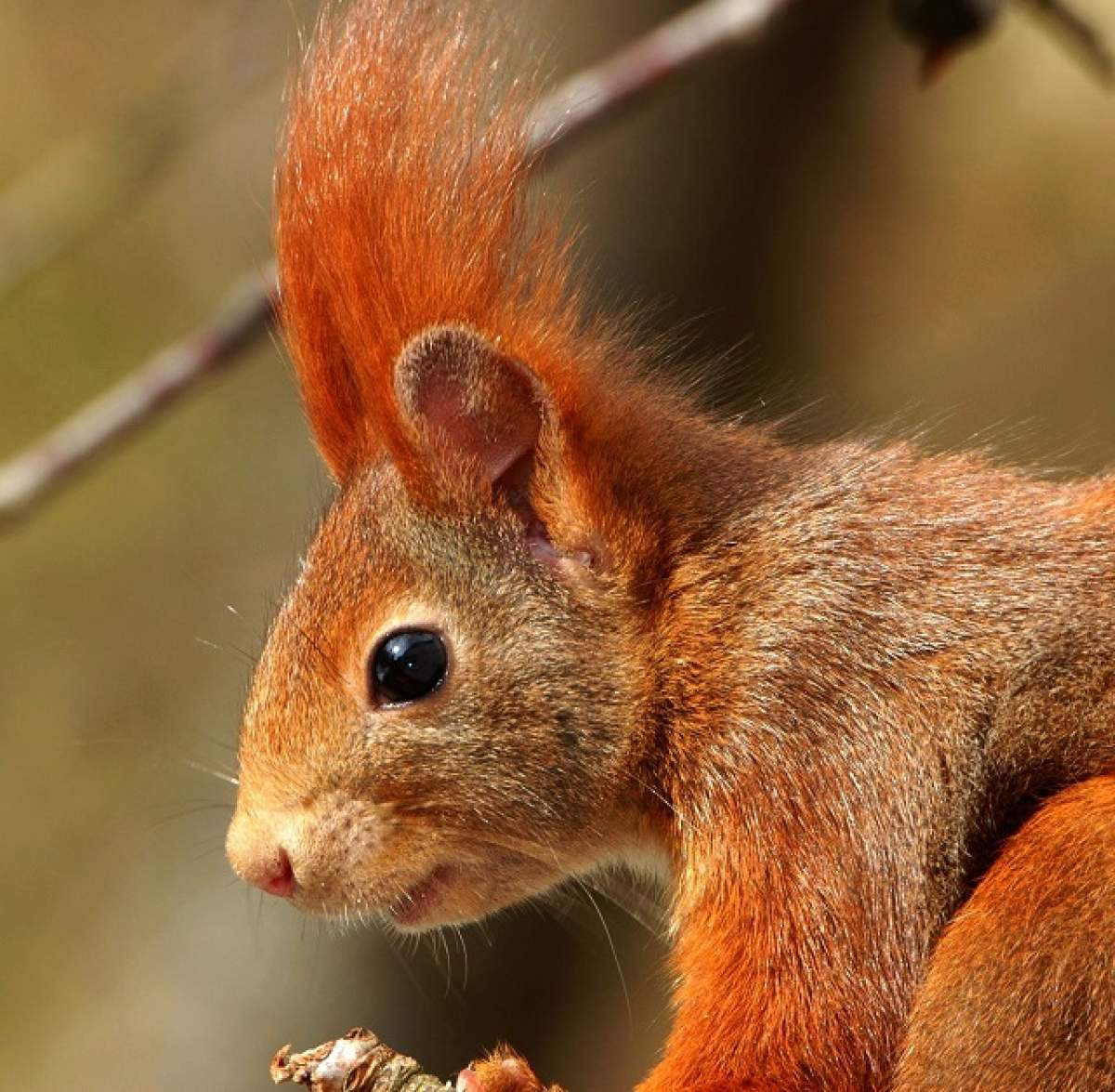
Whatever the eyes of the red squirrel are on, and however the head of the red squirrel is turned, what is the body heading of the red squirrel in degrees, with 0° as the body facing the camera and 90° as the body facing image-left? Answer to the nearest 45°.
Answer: approximately 90°
